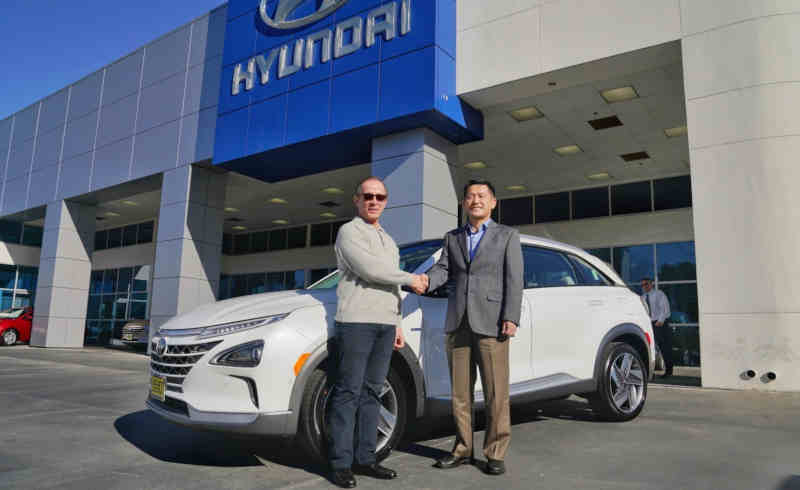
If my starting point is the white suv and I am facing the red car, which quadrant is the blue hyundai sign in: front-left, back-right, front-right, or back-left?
front-right

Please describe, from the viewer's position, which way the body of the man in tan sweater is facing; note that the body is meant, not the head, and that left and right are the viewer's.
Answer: facing the viewer and to the right of the viewer

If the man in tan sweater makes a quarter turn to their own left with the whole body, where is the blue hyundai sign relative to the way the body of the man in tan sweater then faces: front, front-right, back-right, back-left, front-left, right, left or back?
front-left

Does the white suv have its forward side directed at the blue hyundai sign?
no

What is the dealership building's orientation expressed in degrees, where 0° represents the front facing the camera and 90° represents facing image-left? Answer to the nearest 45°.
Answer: approximately 45°

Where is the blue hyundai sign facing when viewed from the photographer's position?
facing the viewer and to the left of the viewer

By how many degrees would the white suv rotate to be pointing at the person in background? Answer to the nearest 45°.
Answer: approximately 180°

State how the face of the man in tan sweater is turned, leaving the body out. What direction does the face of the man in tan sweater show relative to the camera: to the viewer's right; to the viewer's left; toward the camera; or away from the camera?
toward the camera

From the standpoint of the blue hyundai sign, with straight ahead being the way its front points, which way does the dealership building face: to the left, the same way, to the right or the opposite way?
the same way

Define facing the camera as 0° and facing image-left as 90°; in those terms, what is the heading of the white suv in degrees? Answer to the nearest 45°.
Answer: approximately 45°

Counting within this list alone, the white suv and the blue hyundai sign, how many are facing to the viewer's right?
0

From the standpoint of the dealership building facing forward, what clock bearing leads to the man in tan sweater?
The man in tan sweater is roughly at 11 o'clock from the dealership building.

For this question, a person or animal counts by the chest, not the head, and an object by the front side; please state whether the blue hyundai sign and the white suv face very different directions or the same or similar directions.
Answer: same or similar directions

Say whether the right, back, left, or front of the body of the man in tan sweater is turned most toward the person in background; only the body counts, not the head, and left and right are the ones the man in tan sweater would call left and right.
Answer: left

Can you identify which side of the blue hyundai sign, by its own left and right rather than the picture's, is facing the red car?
right

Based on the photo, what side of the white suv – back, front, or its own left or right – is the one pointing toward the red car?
right

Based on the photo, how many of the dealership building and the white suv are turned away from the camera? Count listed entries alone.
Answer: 0

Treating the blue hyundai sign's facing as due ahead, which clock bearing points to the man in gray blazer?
The man in gray blazer is roughly at 10 o'clock from the blue hyundai sign.
